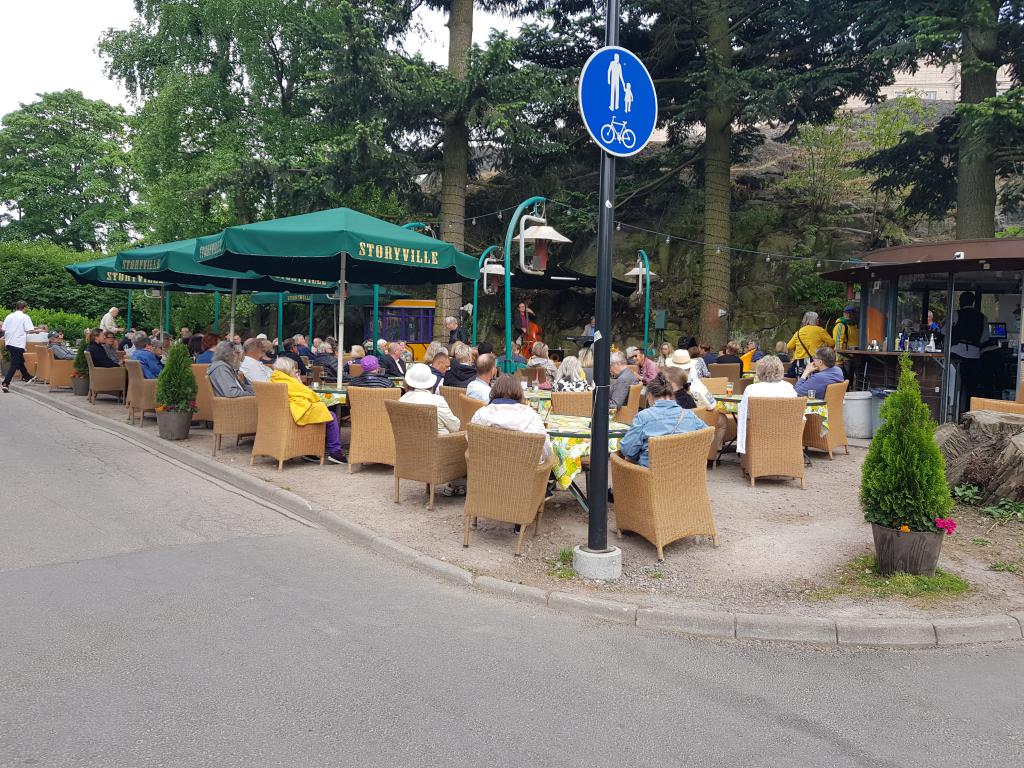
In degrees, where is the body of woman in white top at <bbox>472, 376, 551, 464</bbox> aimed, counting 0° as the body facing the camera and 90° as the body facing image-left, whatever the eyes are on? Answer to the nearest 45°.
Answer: approximately 180°

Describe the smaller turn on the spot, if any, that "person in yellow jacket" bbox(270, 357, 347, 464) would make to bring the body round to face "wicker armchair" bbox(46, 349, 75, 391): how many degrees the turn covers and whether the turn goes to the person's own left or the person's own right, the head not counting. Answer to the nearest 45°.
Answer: approximately 135° to the person's own left

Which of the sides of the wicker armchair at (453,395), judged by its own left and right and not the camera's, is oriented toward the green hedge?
left

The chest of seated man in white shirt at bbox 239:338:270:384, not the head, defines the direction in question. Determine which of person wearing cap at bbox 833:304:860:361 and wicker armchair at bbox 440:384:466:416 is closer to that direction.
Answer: the person wearing cap

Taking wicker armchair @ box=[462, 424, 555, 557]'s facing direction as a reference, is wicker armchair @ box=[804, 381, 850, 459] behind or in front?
in front

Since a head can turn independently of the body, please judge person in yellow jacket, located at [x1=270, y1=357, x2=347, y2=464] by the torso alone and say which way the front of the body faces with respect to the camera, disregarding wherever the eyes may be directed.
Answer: to the viewer's right

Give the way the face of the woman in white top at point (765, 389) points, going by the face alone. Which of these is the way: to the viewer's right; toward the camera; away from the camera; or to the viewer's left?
away from the camera

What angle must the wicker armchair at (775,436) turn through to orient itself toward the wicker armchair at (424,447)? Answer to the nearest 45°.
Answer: approximately 135° to its left

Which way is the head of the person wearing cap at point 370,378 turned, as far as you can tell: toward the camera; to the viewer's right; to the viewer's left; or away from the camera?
away from the camera

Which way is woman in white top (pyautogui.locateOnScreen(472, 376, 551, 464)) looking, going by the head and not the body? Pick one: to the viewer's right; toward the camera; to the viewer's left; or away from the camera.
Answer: away from the camera

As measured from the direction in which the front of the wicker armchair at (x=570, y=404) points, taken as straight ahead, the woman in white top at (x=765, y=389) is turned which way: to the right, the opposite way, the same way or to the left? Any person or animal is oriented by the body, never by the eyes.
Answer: the same way

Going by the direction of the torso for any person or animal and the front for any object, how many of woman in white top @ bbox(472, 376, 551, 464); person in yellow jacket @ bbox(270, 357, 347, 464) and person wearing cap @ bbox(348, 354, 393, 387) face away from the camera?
2

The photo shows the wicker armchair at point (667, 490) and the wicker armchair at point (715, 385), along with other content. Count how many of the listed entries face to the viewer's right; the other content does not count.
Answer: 0

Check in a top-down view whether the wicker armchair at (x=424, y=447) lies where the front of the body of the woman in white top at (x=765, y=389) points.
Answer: no

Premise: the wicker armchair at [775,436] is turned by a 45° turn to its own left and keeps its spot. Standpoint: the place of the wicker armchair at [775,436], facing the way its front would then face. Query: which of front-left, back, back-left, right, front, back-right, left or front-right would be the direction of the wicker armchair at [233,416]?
front-left

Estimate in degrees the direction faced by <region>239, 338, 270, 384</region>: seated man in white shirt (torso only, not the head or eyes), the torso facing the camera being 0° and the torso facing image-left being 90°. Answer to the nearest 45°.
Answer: approximately 225°

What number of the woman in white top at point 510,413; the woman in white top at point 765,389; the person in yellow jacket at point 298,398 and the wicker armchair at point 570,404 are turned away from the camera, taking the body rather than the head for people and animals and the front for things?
3

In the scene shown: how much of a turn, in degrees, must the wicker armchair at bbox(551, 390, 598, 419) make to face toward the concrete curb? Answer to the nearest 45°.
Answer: approximately 180°
